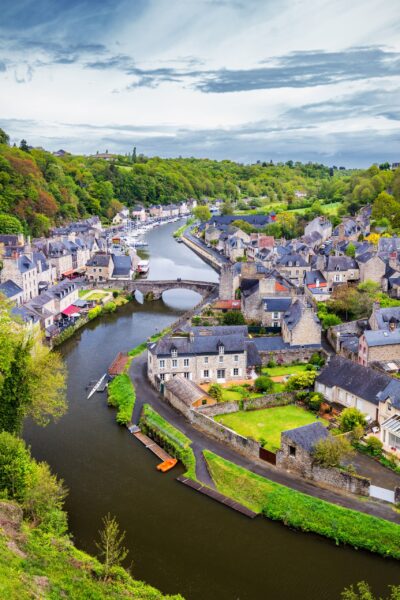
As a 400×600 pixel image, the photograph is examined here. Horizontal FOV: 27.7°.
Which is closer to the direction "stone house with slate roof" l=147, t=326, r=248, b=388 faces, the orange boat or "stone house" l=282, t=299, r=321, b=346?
the orange boat

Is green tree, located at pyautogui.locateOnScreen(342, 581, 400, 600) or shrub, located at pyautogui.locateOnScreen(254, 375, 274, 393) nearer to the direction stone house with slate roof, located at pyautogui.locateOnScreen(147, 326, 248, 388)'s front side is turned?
the green tree

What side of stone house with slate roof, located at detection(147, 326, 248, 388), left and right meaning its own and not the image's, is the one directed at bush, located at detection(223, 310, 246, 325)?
back

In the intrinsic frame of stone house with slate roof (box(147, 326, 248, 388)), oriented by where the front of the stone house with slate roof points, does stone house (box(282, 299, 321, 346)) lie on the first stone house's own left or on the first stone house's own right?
on the first stone house's own left

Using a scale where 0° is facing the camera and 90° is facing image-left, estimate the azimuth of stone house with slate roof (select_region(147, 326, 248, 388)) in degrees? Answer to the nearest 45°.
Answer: approximately 0°

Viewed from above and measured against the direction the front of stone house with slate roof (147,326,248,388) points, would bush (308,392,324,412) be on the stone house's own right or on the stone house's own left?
on the stone house's own left

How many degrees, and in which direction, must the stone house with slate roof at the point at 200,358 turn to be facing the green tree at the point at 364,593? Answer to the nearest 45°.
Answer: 0° — it already faces it

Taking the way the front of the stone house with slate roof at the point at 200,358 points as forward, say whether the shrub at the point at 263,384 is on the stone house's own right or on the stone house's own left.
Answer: on the stone house's own left

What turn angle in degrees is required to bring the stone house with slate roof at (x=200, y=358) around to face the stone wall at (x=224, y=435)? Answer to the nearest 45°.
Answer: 0° — it already faces it

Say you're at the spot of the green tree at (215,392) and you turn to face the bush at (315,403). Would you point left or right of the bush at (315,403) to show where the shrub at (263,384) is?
left
